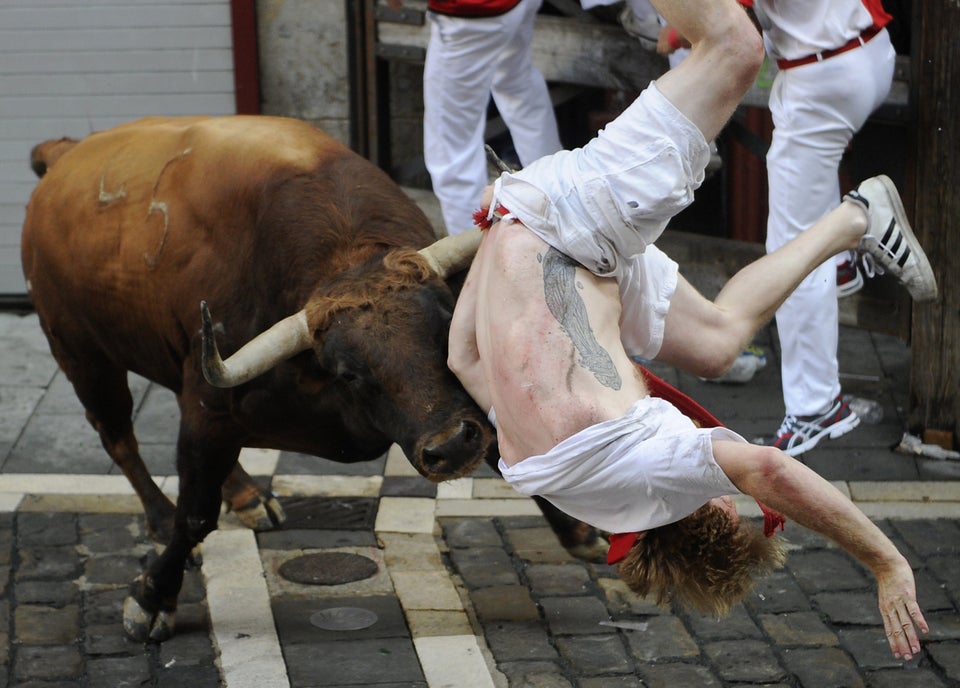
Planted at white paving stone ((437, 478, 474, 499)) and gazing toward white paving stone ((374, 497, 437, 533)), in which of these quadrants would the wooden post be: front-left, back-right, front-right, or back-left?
back-left

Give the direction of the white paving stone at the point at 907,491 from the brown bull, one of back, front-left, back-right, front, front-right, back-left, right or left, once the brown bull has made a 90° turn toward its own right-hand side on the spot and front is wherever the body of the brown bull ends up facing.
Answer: back-left

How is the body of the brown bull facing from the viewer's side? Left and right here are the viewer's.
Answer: facing the viewer and to the right of the viewer

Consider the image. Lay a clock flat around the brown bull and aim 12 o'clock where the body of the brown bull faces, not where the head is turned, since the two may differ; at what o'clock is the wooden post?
The wooden post is roughly at 10 o'clock from the brown bull.

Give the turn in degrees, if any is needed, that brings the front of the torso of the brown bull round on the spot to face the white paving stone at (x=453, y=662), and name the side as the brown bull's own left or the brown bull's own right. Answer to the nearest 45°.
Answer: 0° — it already faces it
